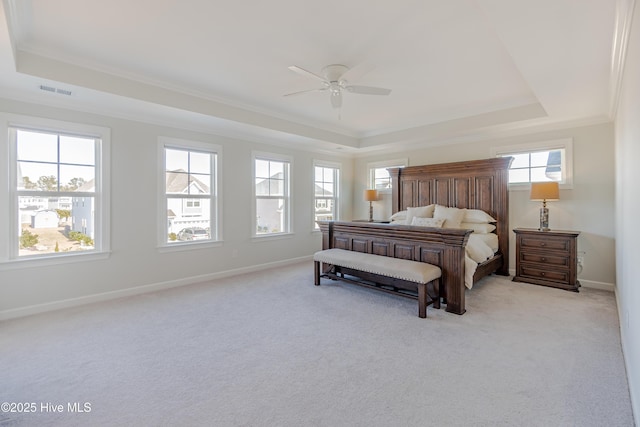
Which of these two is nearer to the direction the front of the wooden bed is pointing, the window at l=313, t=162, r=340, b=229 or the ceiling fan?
the ceiling fan

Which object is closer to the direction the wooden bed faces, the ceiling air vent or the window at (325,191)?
the ceiling air vent

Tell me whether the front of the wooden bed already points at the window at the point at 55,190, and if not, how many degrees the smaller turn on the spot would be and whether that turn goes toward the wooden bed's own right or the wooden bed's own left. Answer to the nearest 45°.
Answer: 0° — it already faces it

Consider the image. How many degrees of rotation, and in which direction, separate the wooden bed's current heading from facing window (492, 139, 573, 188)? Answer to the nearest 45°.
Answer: approximately 135° to its left

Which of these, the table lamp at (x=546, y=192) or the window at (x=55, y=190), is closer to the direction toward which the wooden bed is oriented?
the window

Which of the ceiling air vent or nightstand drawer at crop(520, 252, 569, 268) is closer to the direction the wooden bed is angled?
the ceiling air vent

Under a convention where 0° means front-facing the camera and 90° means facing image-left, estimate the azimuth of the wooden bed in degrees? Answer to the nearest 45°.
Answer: approximately 45°

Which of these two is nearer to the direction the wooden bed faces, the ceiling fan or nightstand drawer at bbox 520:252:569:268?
the ceiling fan

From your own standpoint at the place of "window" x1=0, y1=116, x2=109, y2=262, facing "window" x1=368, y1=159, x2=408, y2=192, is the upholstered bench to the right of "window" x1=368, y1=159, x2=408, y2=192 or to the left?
right
